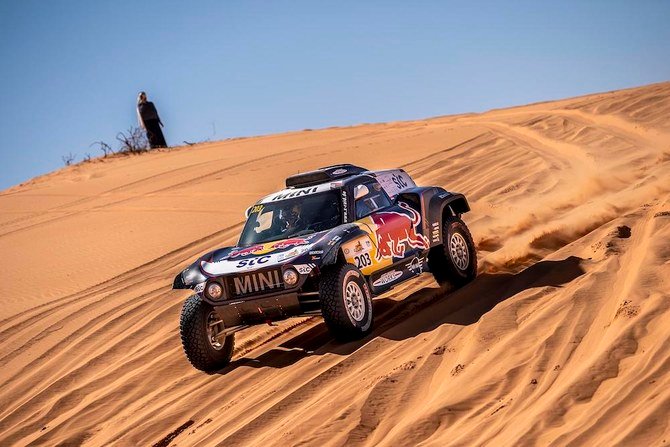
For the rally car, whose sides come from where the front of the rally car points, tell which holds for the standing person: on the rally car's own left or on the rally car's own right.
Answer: on the rally car's own right

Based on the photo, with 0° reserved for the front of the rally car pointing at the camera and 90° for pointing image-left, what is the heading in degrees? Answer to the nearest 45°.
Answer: approximately 45°
